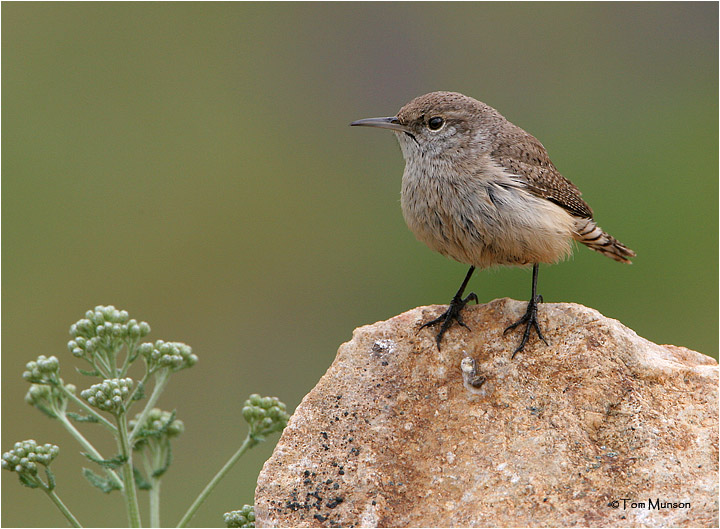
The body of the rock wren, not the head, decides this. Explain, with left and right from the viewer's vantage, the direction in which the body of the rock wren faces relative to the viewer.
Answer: facing the viewer and to the left of the viewer
